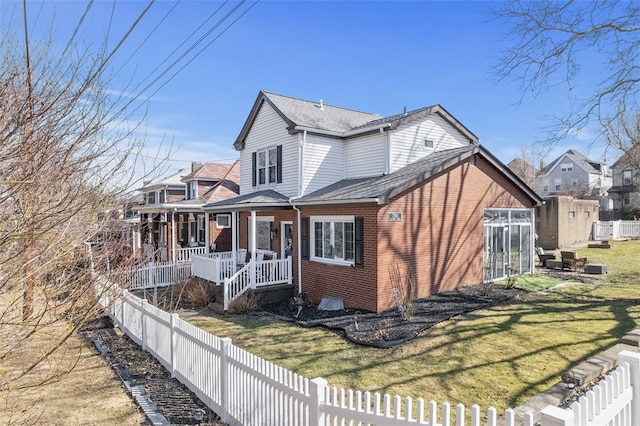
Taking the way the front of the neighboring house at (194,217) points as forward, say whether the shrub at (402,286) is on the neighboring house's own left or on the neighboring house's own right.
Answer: on the neighboring house's own left

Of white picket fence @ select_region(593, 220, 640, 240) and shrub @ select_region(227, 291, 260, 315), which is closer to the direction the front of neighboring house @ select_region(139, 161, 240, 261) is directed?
the shrub

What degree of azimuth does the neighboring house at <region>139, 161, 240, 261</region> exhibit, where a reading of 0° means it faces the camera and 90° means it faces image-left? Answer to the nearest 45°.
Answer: approximately 45°

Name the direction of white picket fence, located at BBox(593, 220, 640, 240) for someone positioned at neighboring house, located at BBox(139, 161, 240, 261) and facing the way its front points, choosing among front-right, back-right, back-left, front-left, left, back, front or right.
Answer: back-left

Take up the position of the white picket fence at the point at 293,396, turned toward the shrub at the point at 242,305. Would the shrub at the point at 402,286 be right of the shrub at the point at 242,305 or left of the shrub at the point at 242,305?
right

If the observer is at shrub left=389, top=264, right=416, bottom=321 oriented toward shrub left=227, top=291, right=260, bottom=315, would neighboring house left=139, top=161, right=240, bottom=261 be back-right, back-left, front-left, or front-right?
front-right

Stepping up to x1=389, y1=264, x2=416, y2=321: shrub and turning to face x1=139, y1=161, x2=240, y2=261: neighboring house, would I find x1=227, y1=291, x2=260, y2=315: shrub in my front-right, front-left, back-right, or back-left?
front-left

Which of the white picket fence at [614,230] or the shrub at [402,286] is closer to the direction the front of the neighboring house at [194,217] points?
the shrub

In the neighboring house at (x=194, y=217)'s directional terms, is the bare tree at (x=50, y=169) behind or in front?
in front

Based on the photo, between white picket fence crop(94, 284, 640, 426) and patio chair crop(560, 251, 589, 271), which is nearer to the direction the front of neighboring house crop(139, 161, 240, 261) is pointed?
the white picket fence

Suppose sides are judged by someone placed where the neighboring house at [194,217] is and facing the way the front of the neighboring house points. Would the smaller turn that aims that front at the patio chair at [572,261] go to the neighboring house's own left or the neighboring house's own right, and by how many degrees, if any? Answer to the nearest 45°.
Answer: approximately 90° to the neighboring house's own left

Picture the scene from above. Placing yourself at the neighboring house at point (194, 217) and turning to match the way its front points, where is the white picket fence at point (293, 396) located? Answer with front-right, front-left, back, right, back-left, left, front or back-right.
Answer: front-left
